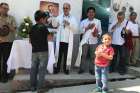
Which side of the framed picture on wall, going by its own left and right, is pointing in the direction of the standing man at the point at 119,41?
left

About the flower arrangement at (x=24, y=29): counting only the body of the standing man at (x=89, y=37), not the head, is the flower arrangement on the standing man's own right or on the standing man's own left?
on the standing man's own right

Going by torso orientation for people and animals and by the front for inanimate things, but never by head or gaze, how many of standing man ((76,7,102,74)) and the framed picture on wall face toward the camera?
2

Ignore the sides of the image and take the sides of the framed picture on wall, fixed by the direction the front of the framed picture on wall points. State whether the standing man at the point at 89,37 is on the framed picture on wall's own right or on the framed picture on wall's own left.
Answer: on the framed picture on wall's own left

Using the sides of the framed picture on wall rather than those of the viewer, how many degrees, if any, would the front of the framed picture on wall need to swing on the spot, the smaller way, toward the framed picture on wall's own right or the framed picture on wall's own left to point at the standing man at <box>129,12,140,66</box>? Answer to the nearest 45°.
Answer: approximately 90° to the framed picture on wall's own left

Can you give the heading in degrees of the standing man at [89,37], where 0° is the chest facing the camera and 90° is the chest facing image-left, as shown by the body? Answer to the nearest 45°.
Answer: approximately 0°

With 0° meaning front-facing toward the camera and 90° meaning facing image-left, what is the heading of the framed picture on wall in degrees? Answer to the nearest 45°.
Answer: approximately 0°

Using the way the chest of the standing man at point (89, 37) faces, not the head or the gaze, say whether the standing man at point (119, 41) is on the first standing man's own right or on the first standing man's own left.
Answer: on the first standing man's own left

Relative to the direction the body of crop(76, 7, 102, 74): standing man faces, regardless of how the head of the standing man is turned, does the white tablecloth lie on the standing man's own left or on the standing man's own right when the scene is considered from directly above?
on the standing man's own right
